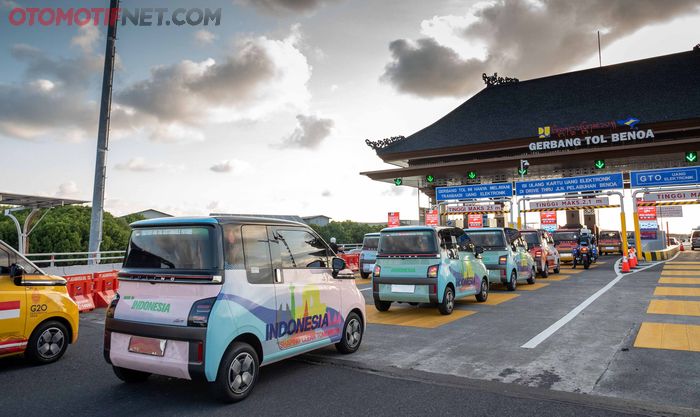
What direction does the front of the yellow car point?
to the viewer's right

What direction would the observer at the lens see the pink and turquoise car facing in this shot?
facing away from the viewer and to the right of the viewer

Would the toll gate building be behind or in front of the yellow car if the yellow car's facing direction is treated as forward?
in front

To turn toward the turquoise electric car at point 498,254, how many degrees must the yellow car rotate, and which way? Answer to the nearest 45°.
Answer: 0° — it already faces it

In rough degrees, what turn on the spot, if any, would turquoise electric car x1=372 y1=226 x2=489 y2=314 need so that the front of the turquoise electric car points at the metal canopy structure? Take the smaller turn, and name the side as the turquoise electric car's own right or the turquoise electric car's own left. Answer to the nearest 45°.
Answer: approximately 135° to the turquoise electric car's own left

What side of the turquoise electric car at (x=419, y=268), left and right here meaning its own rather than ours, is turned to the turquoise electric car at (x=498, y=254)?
front

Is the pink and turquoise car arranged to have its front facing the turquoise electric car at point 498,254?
yes

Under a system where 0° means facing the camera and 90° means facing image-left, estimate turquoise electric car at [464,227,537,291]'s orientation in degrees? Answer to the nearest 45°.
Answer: approximately 225°

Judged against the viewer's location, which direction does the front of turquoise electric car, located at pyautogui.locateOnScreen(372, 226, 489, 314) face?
facing away from the viewer and to the right of the viewer

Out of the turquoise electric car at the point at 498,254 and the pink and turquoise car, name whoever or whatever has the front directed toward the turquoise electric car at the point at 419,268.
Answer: the pink and turquoise car

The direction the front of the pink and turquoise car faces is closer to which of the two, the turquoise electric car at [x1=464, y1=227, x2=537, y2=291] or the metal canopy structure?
the turquoise electric car

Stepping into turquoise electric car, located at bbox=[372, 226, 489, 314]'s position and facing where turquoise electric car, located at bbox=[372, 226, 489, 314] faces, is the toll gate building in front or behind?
in front

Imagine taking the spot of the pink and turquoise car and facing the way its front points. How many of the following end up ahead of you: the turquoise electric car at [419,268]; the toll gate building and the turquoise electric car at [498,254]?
3

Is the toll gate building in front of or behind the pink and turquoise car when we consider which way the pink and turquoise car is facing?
in front
